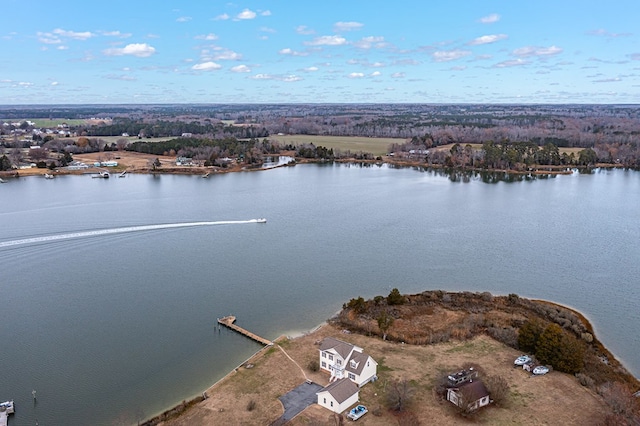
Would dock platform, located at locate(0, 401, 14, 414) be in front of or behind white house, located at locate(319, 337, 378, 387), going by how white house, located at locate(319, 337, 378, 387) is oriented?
in front

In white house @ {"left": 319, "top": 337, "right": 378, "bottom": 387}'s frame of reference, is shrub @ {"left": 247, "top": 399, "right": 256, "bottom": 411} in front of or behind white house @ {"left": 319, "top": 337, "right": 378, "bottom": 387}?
in front

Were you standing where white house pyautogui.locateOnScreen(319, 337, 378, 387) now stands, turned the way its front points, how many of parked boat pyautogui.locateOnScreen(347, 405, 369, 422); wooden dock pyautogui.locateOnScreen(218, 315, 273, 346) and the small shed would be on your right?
1

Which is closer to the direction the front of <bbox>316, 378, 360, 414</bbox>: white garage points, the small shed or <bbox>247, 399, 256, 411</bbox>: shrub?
the shrub

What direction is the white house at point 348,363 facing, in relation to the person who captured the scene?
facing the viewer and to the left of the viewer

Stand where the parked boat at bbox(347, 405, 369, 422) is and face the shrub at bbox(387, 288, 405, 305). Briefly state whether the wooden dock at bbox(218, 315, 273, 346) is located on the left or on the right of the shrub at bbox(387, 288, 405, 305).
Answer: left

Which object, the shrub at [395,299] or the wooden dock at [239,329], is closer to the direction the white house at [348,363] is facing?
the wooden dock

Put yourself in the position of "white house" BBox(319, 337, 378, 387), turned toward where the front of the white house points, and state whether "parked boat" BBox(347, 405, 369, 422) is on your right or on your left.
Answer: on your left
